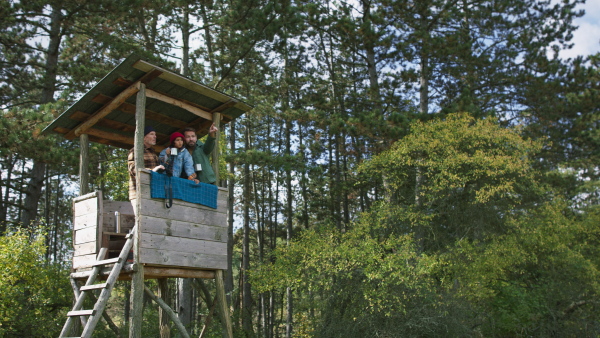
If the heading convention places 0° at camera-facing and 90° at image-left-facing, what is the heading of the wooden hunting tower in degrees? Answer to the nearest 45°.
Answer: approximately 45°
